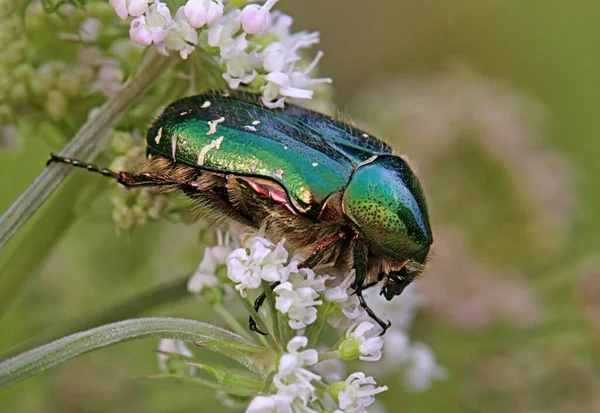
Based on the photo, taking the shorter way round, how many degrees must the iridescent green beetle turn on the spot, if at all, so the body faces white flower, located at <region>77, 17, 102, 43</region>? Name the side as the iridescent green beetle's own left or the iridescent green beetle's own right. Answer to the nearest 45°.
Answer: approximately 180°

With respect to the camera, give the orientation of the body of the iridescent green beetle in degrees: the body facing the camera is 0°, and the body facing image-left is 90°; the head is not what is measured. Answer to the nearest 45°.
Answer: approximately 270°

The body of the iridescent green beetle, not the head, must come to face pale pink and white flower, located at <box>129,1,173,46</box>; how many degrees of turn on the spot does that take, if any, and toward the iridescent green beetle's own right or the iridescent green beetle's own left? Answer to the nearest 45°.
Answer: approximately 180°
